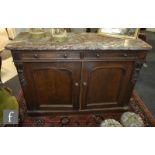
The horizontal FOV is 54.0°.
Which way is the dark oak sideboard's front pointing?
toward the camera
